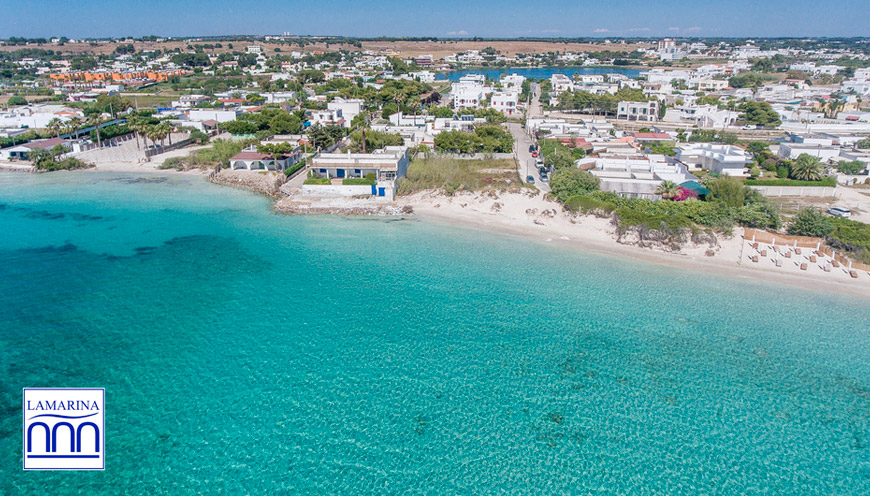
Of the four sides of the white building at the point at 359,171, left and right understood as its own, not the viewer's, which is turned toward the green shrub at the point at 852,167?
left

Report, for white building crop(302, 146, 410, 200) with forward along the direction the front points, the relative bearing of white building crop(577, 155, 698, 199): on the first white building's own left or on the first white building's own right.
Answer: on the first white building's own left

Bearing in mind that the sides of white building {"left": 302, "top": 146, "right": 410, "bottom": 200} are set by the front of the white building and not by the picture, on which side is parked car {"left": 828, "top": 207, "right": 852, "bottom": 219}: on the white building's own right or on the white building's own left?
on the white building's own left

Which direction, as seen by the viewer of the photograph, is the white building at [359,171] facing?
facing the viewer

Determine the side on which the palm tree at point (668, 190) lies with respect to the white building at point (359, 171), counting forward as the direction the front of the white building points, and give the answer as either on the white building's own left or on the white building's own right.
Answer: on the white building's own left

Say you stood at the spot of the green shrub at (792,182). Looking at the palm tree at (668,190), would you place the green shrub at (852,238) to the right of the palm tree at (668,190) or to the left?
left

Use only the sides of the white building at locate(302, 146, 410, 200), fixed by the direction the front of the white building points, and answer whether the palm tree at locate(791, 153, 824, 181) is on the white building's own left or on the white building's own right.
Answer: on the white building's own left

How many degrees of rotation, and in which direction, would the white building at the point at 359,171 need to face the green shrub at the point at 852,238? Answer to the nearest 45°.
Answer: approximately 45° to its left

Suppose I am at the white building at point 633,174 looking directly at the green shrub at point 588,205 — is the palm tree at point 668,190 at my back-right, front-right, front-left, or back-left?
front-left

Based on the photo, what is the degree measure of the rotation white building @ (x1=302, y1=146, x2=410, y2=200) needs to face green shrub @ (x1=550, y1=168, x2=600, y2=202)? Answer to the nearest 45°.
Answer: approximately 45° to its left

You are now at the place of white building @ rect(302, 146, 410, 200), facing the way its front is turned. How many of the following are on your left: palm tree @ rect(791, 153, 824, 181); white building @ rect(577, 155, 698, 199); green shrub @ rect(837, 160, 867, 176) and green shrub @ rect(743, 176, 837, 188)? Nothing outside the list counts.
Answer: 4

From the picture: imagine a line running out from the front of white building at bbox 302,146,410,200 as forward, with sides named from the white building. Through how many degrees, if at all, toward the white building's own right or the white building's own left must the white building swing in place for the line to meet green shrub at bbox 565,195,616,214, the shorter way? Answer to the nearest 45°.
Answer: approximately 45° to the white building's own left
